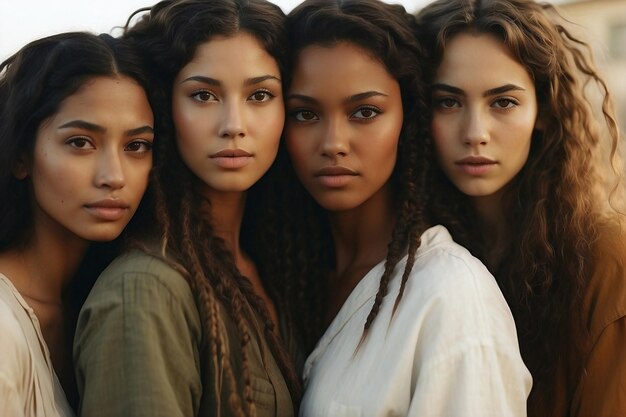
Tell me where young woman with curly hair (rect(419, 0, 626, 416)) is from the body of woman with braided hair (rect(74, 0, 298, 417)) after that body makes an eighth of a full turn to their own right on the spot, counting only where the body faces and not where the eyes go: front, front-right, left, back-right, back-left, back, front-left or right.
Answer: left

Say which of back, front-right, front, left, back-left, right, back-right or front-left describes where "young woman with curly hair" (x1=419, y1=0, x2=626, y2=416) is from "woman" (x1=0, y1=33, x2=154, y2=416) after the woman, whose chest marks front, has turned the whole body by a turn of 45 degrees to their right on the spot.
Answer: left

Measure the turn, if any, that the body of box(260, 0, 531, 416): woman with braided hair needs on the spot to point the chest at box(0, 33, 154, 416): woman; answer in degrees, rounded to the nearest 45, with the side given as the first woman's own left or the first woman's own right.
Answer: approximately 45° to the first woman's own right

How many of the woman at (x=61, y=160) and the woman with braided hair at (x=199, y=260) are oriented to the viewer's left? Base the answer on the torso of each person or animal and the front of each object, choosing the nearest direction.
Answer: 0

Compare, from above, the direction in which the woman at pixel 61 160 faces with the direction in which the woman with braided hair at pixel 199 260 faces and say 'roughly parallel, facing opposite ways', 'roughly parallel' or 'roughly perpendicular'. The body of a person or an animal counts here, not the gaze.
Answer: roughly parallel

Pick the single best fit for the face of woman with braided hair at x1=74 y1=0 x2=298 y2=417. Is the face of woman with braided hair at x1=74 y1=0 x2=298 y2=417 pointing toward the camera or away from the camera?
toward the camera

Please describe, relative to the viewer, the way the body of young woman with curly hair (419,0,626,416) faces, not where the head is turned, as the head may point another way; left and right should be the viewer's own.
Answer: facing the viewer and to the left of the viewer

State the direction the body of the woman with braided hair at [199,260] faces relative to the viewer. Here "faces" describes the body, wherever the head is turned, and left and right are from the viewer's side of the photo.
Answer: facing the viewer and to the right of the viewer

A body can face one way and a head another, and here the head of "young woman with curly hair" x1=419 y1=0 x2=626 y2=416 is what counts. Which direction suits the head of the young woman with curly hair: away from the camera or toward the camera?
toward the camera

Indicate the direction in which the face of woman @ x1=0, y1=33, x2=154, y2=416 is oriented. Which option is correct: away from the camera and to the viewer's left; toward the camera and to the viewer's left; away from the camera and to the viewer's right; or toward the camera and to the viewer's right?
toward the camera and to the viewer's right

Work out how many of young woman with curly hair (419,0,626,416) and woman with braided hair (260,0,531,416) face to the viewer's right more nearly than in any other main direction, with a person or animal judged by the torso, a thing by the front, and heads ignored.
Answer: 0

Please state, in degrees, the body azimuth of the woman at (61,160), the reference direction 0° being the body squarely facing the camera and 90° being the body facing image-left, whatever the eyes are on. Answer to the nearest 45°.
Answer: approximately 315°
